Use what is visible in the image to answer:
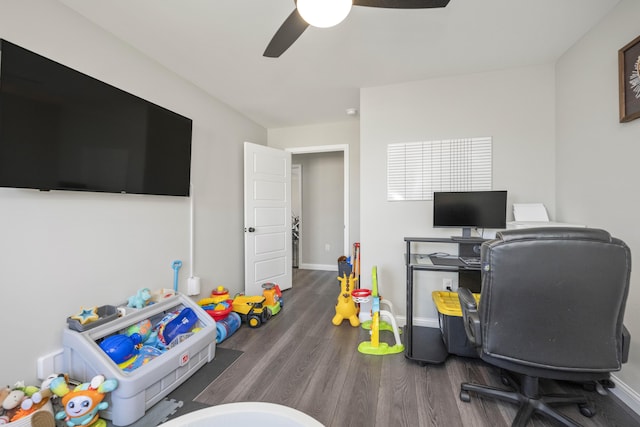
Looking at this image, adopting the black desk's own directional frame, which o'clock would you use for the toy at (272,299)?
The toy is roughly at 3 o'clock from the black desk.

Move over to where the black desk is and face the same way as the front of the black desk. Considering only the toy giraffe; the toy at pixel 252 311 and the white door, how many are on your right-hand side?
3

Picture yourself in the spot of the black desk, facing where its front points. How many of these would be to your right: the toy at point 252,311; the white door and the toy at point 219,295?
3

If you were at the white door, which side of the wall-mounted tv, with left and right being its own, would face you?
left

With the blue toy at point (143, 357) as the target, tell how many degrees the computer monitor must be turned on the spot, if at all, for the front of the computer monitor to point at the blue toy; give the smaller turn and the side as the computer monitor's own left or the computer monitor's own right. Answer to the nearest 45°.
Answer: approximately 45° to the computer monitor's own right

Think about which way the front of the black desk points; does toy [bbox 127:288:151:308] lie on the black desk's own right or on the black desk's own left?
on the black desk's own right

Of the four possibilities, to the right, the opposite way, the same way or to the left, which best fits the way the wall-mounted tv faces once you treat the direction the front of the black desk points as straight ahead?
to the left

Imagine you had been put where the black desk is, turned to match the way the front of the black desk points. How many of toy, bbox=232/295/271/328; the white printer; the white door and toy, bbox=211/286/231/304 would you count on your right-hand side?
3

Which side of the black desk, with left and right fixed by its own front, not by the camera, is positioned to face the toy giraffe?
right

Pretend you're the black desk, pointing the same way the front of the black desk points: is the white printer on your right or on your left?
on your left

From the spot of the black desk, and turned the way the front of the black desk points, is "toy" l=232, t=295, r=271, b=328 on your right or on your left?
on your right

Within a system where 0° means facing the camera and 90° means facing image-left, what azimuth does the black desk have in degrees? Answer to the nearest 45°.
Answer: approximately 0°
